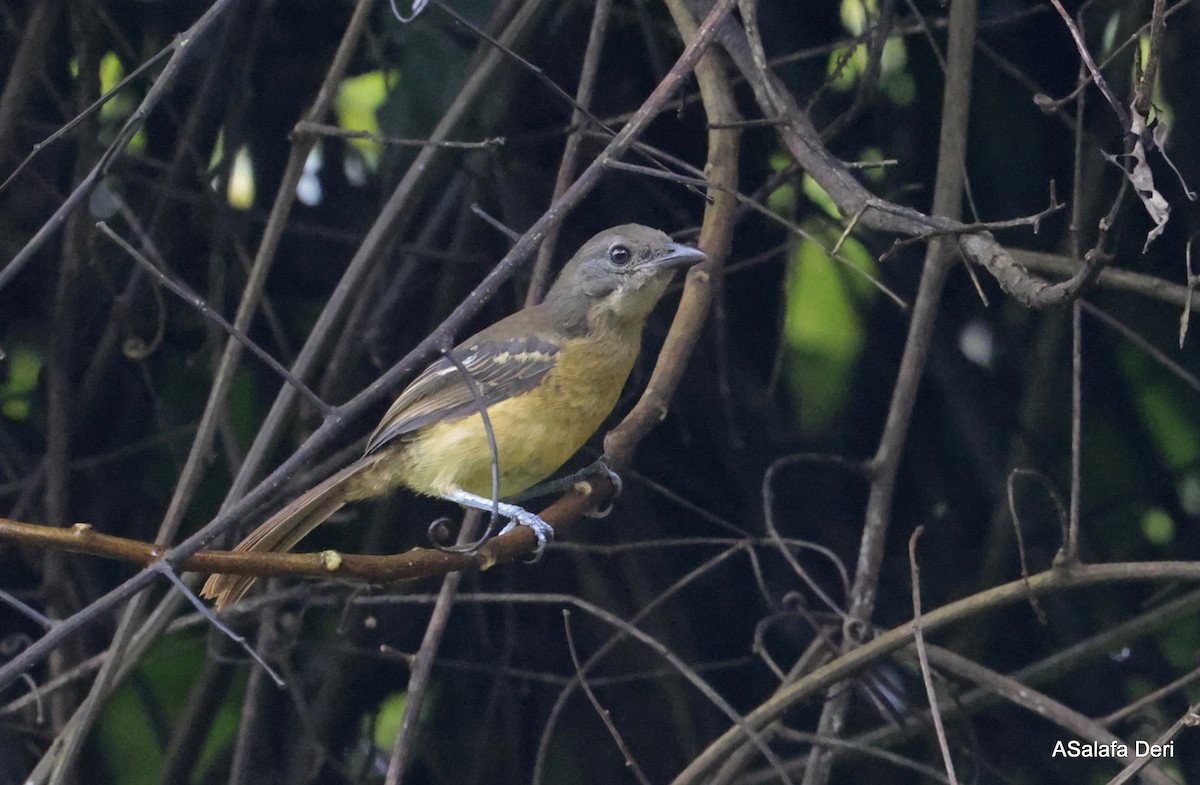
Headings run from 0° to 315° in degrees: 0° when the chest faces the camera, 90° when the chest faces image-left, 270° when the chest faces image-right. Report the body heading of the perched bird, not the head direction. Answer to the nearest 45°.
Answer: approximately 270°
